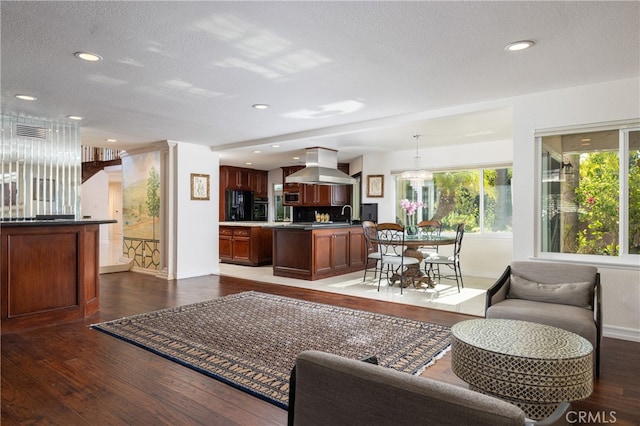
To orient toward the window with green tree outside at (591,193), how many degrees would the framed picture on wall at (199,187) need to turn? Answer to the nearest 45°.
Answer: approximately 45° to its left

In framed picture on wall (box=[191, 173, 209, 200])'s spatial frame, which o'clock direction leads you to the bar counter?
The bar counter is roughly at 1 o'clock from the framed picture on wall.

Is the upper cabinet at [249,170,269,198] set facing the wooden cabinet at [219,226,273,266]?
yes

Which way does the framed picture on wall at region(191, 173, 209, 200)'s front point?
toward the camera

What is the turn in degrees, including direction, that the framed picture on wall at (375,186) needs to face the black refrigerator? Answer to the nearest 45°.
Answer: approximately 135° to its right

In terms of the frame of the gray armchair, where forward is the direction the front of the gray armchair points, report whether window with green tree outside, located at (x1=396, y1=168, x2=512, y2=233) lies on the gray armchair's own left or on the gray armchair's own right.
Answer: on the gray armchair's own right

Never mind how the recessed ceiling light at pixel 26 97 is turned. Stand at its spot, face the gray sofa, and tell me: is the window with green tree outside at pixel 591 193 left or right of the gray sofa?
left

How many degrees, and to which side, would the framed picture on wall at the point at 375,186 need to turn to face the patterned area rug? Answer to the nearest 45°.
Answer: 0° — it already faces it

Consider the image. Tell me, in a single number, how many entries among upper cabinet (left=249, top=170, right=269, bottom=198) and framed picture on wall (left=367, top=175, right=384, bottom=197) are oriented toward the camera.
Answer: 2

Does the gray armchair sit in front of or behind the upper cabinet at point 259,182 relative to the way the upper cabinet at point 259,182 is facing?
in front

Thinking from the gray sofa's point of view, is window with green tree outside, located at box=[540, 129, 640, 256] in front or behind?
in front

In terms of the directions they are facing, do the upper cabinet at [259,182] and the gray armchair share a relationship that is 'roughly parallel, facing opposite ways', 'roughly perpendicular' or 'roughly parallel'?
roughly perpendicular

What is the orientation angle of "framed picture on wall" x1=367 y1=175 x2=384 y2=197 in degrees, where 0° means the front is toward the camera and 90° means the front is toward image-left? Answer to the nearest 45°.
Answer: approximately 0°

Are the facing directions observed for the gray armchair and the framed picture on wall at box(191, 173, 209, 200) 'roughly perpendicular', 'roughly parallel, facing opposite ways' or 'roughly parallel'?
roughly perpendicular

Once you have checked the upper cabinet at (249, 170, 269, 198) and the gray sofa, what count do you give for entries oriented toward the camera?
1

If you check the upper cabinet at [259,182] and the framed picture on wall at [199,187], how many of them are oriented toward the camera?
2

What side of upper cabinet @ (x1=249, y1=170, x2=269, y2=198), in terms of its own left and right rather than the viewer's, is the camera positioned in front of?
front
